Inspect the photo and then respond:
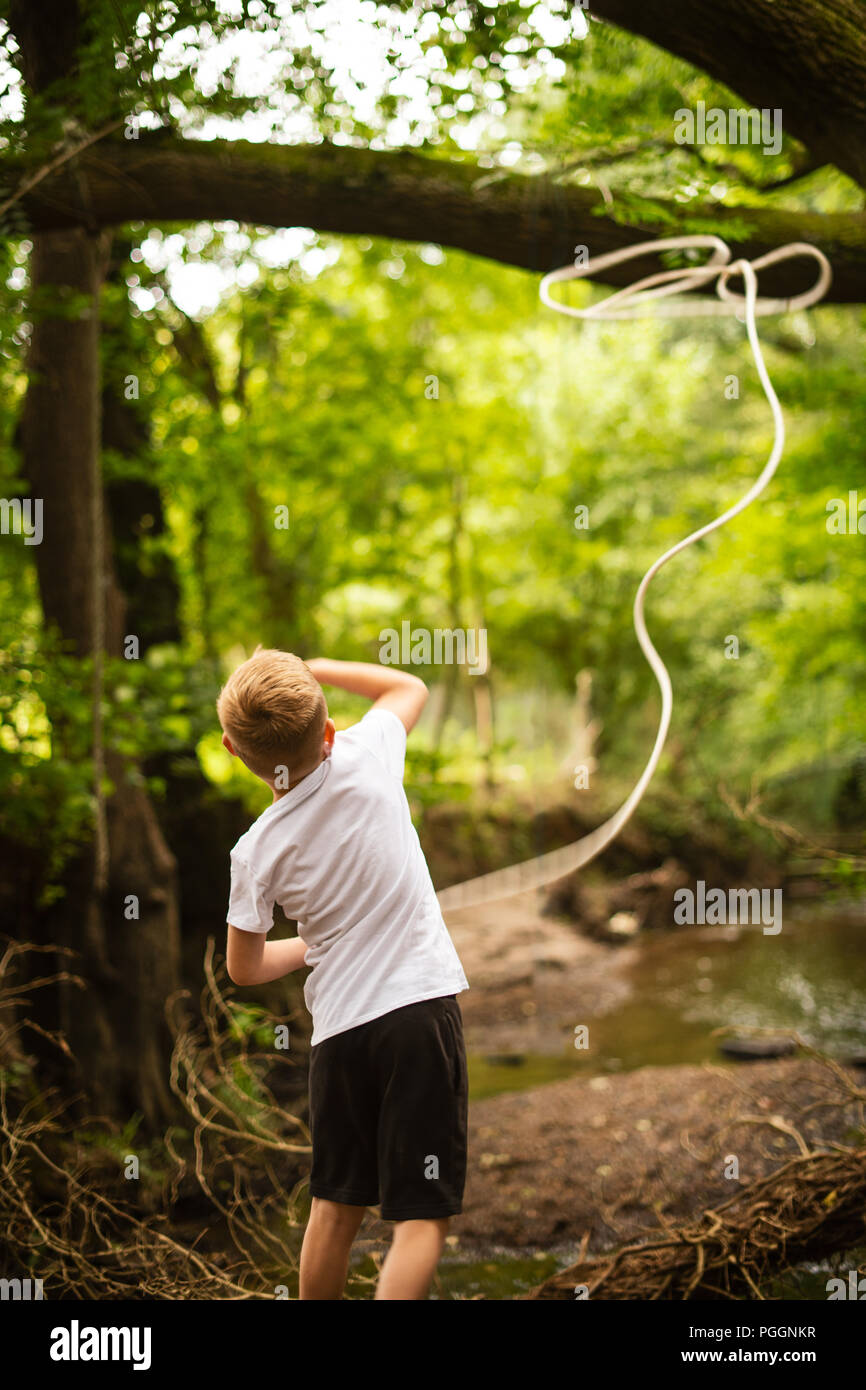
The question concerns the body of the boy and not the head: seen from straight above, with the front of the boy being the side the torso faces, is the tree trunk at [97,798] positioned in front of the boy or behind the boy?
in front

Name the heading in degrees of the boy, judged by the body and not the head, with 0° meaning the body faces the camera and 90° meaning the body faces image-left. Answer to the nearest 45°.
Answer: approximately 180°
